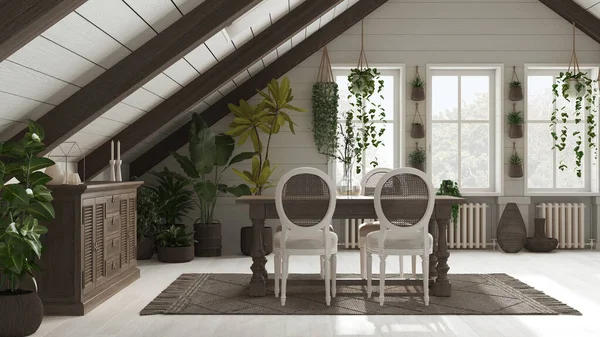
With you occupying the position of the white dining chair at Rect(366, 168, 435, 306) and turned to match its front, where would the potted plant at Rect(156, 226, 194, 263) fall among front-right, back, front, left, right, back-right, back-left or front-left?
front-left

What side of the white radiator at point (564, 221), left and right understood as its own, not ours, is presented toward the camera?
front

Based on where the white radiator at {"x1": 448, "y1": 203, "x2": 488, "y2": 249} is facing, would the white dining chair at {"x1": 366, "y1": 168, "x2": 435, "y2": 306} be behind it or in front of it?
in front

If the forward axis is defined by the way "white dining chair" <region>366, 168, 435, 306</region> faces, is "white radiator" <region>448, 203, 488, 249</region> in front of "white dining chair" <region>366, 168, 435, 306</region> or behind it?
in front

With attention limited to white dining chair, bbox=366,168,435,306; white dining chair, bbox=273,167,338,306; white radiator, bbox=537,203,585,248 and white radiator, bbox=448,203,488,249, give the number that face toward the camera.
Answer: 2

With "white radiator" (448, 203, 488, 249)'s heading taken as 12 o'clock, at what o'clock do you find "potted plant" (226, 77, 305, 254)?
The potted plant is roughly at 2 o'clock from the white radiator.

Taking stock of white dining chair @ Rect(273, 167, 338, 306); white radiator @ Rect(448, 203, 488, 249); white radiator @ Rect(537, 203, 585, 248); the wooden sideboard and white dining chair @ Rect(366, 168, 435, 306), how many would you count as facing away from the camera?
2

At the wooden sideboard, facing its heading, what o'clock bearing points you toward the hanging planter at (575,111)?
The hanging planter is roughly at 10 o'clock from the wooden sideboard.

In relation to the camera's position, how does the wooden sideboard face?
facing the viewer and to the right of the viewer

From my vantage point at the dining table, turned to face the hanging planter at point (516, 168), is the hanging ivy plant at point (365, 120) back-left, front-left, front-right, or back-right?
front-left

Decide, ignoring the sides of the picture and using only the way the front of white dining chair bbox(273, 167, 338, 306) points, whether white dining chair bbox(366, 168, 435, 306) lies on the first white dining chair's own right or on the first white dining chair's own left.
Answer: on the first white dining chair's own right

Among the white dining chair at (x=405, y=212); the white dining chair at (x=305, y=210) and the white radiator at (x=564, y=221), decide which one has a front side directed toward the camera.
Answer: the white radiator

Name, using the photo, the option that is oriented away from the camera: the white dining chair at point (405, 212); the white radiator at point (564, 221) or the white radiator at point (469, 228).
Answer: the white dining chair

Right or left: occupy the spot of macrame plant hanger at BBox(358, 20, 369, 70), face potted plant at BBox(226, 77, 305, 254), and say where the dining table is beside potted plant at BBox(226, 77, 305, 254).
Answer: left

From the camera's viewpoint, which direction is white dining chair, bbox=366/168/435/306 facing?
away from the camera

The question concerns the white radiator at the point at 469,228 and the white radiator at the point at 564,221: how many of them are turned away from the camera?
0

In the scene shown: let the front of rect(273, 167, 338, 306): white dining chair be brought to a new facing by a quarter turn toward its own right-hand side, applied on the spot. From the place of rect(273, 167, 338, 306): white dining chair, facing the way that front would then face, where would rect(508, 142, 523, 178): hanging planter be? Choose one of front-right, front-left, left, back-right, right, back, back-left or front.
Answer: front-left

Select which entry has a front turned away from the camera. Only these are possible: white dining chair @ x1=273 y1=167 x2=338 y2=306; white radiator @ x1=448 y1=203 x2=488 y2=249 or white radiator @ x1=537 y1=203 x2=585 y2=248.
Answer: the white dining chair

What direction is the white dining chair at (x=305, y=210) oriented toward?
away from the camera
